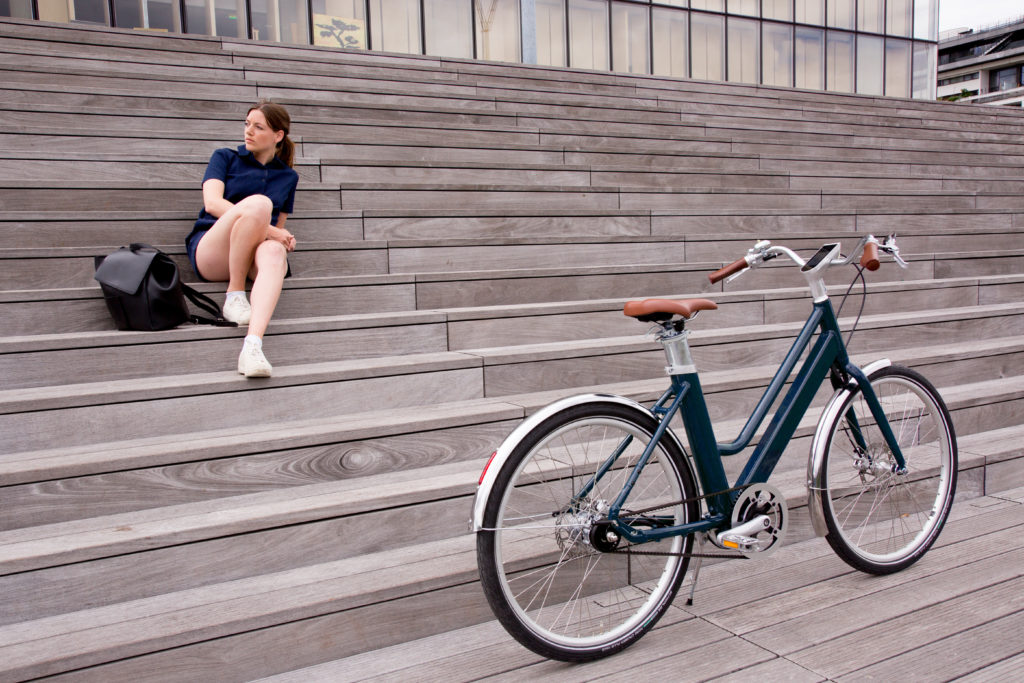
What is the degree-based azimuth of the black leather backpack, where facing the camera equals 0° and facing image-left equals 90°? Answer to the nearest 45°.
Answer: approximately 45°
